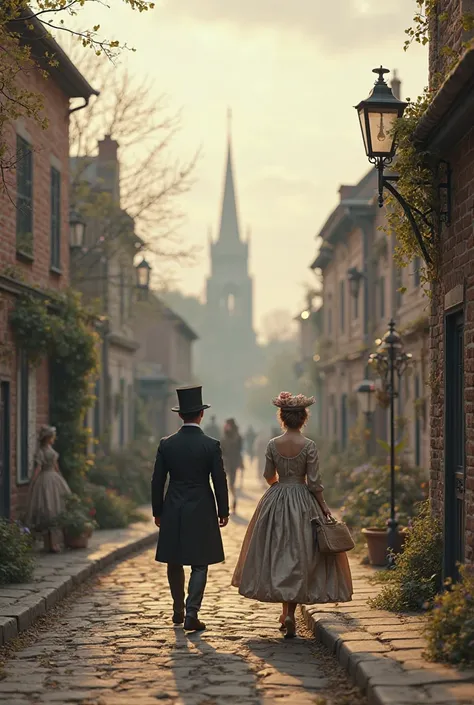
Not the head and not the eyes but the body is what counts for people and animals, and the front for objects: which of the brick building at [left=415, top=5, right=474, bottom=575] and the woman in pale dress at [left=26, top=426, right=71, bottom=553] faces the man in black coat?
the brick building

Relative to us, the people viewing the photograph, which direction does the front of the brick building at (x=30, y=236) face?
facing to the right of the viewer

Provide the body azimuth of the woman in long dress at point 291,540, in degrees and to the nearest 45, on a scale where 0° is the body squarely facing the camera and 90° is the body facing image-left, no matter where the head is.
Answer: approximately 180°

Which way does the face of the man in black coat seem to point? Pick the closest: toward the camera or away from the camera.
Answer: away from the camera

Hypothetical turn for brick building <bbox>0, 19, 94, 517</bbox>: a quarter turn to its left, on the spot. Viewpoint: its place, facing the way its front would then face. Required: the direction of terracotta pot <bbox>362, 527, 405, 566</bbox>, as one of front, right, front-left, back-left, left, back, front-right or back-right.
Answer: back-right

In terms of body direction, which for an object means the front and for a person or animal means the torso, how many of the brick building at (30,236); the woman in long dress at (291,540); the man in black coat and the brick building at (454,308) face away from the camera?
2

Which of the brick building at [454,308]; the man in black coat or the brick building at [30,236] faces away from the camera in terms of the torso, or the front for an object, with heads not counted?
the man in black coat

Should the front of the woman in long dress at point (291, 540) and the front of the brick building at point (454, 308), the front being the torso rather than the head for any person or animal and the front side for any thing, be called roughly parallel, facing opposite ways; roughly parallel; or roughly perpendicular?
roughly perpendicular

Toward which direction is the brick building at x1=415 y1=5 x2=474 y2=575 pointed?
to the viewer's left

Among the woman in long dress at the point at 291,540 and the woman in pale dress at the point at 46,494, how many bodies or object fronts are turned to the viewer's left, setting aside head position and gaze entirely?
0

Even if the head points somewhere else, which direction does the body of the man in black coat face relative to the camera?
away from the camera

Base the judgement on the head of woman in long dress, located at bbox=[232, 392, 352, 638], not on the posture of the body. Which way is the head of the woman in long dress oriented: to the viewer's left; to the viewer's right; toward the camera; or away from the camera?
away from the camera

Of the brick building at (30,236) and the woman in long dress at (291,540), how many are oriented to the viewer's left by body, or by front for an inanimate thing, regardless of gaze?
0
